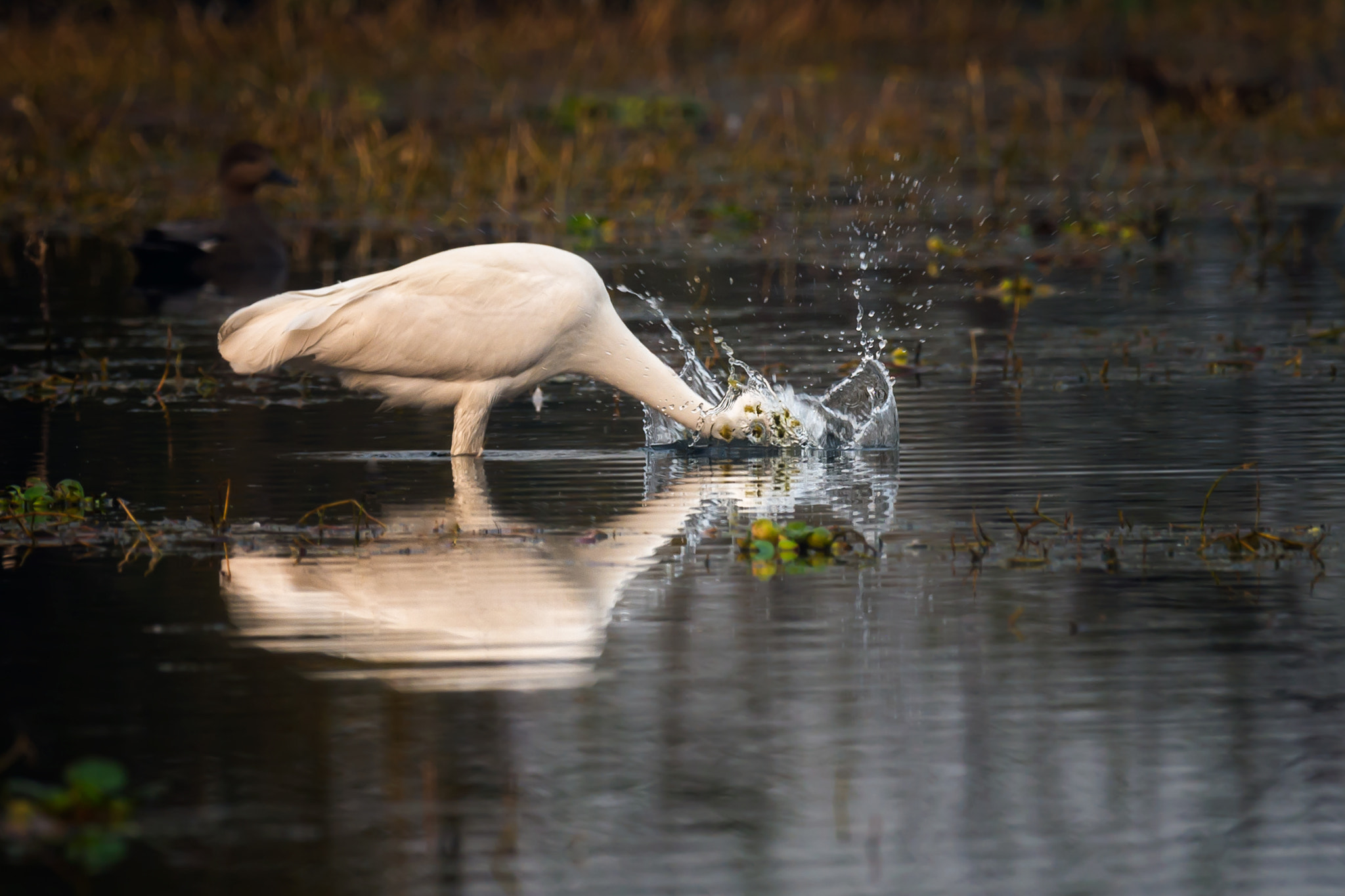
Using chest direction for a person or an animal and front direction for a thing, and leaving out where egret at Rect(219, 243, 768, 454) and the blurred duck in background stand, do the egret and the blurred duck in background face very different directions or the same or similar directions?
same or similar directions

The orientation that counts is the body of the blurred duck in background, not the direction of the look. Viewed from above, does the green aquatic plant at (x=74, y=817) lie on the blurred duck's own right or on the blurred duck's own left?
on the blurred duck's own right

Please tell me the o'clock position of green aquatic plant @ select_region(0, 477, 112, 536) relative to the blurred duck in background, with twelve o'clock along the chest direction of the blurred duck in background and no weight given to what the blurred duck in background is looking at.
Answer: The green aquatic plant is roughly at 3 o'clock from the blurred duck in background.

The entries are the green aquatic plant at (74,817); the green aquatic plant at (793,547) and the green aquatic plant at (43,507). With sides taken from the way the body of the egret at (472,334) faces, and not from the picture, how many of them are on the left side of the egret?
0

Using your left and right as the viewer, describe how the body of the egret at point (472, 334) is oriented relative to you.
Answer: facing to the right of the viewer

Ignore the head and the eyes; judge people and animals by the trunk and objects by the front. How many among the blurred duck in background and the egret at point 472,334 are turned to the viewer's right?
2

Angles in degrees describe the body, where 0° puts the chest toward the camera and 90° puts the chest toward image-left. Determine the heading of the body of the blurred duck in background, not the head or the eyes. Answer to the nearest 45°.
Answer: approximately 270°

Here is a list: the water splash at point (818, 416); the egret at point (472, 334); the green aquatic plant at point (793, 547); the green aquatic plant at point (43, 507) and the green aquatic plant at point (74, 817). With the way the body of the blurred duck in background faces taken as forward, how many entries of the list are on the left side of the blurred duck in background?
0

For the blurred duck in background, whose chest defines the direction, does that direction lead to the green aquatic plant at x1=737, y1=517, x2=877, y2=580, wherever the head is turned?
no

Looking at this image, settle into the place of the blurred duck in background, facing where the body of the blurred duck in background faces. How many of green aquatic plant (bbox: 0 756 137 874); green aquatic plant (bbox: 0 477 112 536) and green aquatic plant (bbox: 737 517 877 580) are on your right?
3

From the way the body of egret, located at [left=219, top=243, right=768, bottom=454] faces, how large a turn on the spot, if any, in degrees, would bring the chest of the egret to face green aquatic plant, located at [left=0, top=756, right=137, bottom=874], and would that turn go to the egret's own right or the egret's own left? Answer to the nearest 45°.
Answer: approximately 90° to the egret's own right

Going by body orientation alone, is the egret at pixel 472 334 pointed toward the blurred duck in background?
no

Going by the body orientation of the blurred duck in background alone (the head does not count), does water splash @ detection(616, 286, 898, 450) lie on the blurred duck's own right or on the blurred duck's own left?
on the blurred duck's own right
